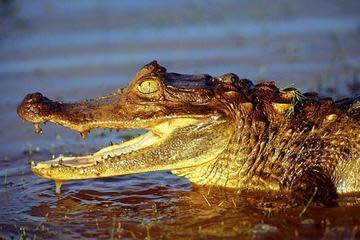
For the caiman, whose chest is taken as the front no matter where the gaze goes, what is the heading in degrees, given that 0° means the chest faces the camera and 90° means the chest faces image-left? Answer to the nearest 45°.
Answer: approximately 90°
